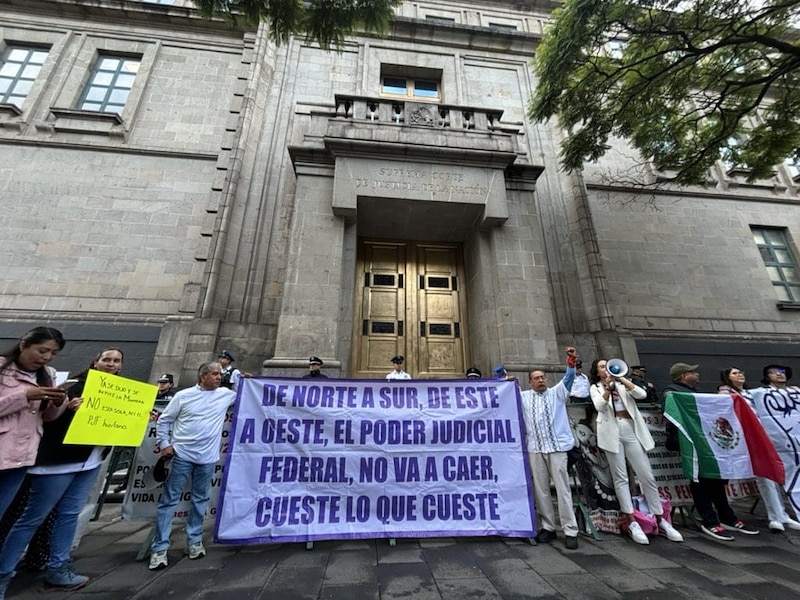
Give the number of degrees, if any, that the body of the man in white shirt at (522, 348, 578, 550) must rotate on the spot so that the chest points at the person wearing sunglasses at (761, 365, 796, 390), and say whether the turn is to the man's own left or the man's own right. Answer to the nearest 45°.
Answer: approximately 135° to the man's own left

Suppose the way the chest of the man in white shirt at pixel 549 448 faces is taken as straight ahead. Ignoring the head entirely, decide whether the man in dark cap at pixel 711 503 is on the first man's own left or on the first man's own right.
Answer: on the first man's own left

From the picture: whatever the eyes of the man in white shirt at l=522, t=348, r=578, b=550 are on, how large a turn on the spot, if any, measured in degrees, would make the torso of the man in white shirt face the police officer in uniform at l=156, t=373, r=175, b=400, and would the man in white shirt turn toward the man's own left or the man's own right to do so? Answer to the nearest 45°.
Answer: approximately 90° to the man's own right

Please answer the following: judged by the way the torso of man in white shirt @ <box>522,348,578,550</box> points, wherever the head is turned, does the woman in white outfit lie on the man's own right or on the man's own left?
on the man's own left

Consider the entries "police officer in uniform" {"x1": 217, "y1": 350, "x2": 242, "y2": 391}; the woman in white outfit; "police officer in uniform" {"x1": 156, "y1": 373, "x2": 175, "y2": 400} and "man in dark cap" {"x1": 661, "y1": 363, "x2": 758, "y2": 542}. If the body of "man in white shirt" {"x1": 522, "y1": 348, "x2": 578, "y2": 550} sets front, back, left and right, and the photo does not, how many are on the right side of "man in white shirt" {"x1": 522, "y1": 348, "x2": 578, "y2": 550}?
2

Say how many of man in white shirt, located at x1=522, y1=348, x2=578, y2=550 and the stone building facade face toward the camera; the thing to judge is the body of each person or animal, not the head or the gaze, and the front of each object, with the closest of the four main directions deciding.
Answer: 2

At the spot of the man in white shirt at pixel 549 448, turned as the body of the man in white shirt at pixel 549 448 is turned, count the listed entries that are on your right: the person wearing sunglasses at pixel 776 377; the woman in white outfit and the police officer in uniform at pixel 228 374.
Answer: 1

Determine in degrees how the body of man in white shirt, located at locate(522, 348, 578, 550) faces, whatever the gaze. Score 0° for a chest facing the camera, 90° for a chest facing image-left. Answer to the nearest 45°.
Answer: approximately 0°

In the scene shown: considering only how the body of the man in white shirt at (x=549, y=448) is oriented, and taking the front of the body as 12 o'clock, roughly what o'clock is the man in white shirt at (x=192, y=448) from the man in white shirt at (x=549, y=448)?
the man in white shirt at (x=192, y=448) is roughly at 2 o'clock from the man in white shirt at (x=549, y=448).

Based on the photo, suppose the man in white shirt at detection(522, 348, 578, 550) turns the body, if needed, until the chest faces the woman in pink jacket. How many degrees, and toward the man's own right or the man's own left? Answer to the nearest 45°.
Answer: approximately 45° to the man's own right
